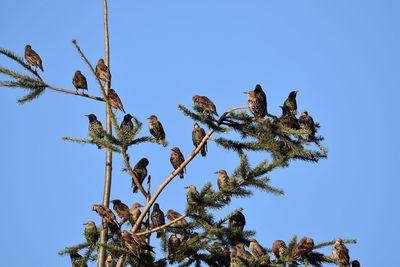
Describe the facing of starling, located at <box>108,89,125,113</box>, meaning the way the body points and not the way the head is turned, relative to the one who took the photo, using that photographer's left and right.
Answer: facing to the left of the viewer

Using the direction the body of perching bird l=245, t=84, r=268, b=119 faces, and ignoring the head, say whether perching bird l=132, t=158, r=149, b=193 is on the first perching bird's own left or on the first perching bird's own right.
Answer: on the first perching bird's own right

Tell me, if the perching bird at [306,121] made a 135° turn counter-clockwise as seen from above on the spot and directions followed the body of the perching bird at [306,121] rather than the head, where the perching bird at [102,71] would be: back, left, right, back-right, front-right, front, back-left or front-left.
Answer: back

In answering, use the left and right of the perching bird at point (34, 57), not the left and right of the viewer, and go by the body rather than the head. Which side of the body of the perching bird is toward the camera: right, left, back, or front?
left

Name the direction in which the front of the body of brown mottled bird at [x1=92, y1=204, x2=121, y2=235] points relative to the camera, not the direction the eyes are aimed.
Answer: to the viewer's left

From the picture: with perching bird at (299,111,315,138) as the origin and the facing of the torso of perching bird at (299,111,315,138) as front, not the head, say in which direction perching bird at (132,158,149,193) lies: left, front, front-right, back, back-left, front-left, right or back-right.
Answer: front-right
